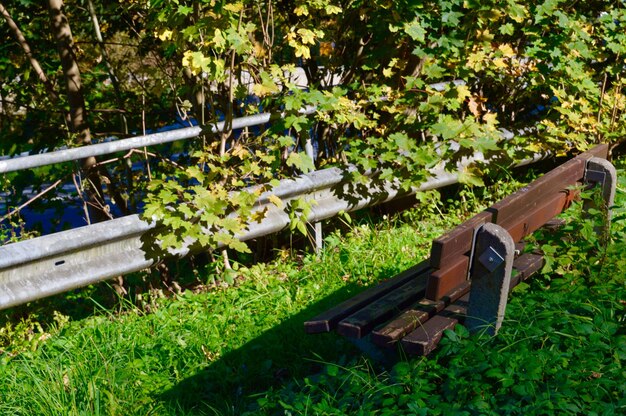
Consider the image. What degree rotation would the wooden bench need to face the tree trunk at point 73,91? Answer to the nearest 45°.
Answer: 0° — it already faces it

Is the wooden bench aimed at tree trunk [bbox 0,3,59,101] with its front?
yes

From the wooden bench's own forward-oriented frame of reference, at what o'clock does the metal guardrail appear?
The metal guardrail is roughly at 11 o'clock from the wooden bench.

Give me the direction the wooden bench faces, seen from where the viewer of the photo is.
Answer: facing away from the viewer and to the left of the viewer
